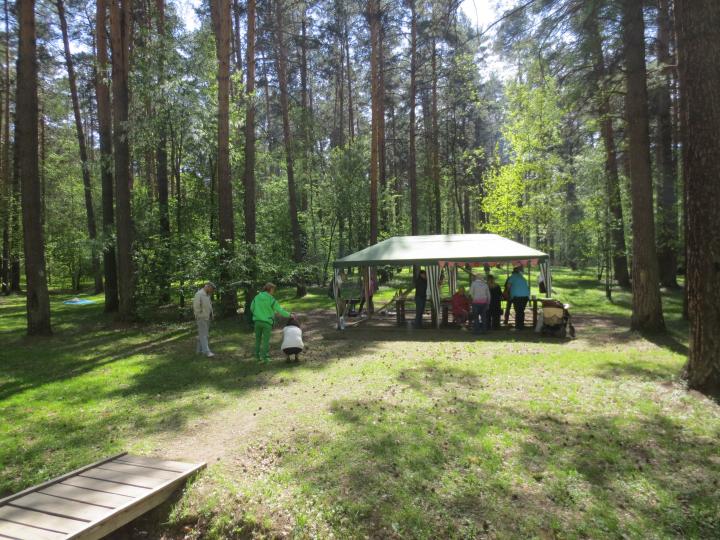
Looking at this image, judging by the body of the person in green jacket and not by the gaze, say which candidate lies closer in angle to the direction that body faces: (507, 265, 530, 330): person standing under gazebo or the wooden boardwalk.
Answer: the person standing under gazebo

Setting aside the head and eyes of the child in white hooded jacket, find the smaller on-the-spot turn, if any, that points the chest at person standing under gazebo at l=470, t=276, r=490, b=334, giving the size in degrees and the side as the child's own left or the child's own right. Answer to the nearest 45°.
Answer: approximately 45° to the child's own right

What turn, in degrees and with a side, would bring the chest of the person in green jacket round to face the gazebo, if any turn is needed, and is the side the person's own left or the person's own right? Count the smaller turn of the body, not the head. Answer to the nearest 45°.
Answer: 0° — they already face it

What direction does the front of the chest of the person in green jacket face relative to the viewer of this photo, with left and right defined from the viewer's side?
facing away from the viewer and to the right of the viewer

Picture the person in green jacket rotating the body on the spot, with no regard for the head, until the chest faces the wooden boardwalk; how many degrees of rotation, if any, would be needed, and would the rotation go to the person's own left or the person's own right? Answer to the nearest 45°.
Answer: approximately 135° to the person's own right

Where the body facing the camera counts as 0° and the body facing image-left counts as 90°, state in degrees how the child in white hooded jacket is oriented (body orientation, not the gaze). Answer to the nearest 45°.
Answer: approximately 180°

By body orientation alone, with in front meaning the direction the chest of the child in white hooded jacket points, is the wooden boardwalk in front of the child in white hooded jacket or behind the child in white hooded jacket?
behind
